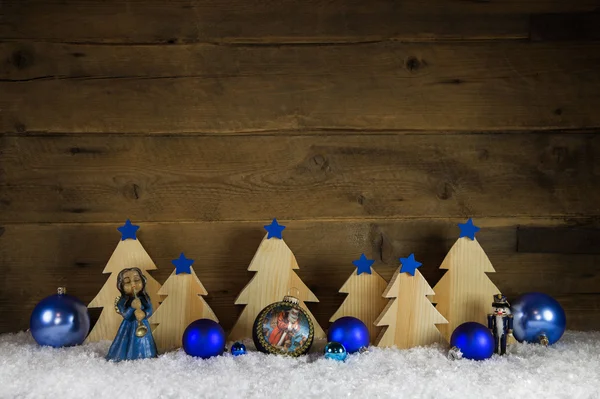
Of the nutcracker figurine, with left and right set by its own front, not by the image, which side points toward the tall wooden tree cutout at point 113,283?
right

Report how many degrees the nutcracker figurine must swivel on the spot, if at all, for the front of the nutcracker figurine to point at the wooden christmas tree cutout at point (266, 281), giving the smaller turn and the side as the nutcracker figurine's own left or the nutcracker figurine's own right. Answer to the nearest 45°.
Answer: approximately 90° to the nutcracker figurine's own right

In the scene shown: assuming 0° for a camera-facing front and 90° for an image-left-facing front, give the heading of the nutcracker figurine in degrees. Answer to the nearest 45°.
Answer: approximately 0°
